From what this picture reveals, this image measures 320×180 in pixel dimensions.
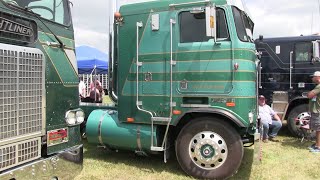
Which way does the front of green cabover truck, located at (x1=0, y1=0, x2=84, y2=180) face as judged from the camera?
facing the viewer and to the right of the viewer

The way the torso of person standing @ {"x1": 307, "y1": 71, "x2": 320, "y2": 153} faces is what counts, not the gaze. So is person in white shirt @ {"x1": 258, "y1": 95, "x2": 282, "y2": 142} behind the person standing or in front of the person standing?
in front

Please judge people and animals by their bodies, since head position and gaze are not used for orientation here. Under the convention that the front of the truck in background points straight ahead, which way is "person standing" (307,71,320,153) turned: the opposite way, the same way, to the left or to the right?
the opposite way

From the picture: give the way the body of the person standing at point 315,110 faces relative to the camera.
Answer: to the viewer's left

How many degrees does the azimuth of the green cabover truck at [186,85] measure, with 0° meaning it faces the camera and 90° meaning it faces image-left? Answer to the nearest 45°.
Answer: approximately 270°

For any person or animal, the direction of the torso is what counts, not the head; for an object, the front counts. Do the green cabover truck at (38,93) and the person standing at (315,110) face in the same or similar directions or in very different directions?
very different directions

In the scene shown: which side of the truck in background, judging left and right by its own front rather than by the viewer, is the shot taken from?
right

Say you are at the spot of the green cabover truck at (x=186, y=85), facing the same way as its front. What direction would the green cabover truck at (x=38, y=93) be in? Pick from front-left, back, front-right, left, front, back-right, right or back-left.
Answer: back-right
